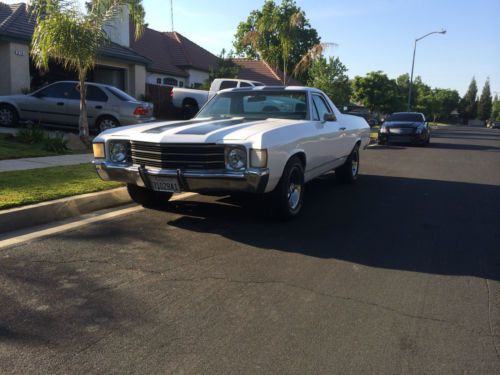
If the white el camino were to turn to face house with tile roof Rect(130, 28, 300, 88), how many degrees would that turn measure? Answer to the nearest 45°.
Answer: approximately 135° to its right

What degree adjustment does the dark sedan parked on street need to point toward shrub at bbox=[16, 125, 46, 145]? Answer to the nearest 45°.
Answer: approximately 45° to its right

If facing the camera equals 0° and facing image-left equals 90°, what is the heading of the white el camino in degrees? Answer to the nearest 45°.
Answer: approximately 45°

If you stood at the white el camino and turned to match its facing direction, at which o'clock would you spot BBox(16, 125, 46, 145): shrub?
The shrub is roughly at 3 o'clock from the white el camino.

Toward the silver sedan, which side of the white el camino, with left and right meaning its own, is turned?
right

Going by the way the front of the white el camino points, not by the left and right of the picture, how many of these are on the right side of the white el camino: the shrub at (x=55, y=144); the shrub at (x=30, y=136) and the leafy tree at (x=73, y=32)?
3

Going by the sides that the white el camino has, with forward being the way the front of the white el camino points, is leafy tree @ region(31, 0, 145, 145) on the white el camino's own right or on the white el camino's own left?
on the white el camino's own right

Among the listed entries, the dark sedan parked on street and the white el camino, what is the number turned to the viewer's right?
0

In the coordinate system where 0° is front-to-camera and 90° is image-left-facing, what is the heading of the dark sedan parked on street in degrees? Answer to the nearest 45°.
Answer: approximately 0°

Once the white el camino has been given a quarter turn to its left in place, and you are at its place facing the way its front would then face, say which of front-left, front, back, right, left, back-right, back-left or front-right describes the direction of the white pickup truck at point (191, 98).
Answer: back-left

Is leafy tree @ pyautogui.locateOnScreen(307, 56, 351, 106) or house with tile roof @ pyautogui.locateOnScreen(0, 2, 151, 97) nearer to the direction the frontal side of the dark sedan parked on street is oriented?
the house with tile roof
